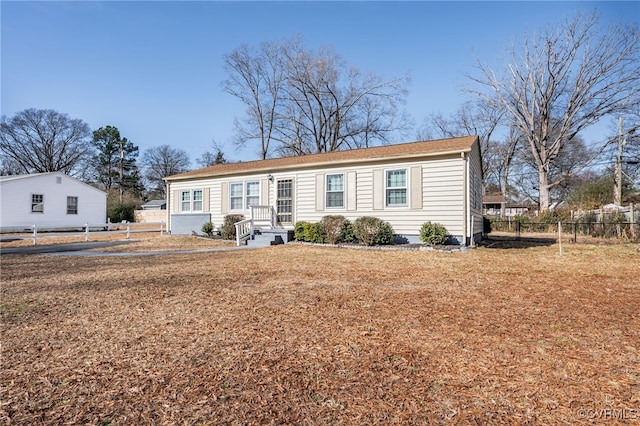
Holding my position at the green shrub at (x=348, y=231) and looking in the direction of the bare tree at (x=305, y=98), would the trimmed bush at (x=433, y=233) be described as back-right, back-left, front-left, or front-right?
back-right

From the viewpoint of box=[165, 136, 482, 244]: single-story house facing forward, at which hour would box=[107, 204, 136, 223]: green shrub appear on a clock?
The green shrub is roughly at 3 o'clock from the single-story house.

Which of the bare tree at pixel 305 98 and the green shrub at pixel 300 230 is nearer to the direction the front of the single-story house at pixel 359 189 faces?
the green shrub

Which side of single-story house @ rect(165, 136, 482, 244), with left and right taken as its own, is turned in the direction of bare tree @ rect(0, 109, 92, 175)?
right

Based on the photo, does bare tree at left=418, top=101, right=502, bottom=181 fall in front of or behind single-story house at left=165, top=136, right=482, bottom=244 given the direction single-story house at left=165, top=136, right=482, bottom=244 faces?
behind

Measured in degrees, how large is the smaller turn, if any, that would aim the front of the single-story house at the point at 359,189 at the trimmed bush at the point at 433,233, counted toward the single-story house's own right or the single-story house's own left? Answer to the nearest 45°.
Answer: approximately 90° to the single-story house's own left

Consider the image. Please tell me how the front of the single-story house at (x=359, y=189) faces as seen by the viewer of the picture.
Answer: facing the viewer and to the left of the viewer

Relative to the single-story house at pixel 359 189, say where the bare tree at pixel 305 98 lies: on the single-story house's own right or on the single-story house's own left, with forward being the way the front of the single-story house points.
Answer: on the single-story house's own right

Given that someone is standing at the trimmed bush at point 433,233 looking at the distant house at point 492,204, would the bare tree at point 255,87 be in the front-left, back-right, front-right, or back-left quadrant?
front-left

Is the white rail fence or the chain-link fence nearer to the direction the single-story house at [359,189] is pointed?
the white rail fence

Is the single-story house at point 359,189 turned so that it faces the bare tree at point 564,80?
no

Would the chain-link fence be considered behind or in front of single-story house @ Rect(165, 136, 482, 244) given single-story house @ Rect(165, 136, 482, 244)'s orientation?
behind

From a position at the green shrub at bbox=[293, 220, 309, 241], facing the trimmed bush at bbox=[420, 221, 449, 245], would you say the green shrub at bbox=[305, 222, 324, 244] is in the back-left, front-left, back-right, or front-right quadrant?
front-right

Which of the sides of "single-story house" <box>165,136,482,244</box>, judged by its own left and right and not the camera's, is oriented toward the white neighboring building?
right
